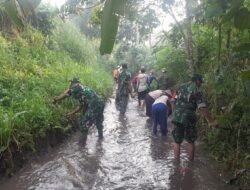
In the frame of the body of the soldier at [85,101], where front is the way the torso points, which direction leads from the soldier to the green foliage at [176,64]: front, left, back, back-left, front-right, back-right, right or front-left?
back-right

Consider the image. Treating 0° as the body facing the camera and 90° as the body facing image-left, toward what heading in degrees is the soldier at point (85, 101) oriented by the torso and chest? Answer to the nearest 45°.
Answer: approximately 90°

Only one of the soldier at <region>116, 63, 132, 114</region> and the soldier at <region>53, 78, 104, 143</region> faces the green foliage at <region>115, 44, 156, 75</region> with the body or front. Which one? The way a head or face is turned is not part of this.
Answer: the soldier at <region>116, 63, 132, 114</region>

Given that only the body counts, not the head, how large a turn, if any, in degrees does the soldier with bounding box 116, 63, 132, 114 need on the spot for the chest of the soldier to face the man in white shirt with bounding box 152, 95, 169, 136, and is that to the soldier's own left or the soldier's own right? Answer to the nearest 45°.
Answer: approximately 180°

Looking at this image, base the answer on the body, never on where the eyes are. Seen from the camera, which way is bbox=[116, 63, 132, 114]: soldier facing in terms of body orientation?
away from the camera

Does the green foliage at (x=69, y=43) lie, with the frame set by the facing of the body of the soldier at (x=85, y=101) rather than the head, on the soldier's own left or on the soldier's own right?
on the soldier's own right
